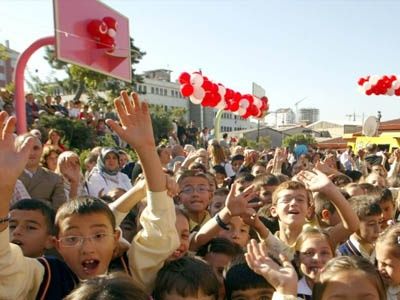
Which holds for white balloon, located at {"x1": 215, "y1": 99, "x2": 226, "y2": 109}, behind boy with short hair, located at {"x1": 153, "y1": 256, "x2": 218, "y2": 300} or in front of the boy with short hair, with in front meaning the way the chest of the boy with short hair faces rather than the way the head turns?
behind

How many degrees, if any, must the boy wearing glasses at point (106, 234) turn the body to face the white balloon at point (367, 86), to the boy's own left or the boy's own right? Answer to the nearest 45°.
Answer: approximately 135° to the boy's own left

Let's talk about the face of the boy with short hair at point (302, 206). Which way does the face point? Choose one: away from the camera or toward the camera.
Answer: toward the camera

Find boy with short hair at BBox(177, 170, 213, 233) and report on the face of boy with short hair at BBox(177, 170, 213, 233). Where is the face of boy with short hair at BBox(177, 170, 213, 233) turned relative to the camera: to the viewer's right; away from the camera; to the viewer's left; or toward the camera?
toward the camera

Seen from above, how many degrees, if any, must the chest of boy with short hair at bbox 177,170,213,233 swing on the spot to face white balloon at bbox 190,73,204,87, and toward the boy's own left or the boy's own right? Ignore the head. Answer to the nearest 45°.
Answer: approximately 180°

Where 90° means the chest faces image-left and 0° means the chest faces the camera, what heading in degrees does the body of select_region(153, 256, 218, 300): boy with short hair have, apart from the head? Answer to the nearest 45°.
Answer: approximately 0°

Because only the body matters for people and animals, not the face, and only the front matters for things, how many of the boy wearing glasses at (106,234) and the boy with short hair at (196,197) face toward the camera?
2

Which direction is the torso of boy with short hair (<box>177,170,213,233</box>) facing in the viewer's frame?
toward the camera

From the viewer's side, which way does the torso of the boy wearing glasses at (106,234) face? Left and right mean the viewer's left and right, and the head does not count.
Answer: facing the viewer

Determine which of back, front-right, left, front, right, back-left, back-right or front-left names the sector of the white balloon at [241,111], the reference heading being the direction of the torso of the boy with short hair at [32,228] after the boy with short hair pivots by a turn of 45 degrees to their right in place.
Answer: back-right

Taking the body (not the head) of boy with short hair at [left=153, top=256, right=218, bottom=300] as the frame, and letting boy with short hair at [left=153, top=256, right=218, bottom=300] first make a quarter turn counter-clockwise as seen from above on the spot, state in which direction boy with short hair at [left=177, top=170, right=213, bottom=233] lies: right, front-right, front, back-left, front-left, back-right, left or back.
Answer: left

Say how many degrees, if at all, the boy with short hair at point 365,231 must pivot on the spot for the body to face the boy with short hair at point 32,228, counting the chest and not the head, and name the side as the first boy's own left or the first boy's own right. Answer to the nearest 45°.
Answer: approximately 90° to the first boy's own right

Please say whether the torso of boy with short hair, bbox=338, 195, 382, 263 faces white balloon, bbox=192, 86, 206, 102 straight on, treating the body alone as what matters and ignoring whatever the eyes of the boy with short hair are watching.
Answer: no

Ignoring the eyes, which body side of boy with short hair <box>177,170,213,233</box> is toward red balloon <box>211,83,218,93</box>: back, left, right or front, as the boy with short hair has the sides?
back

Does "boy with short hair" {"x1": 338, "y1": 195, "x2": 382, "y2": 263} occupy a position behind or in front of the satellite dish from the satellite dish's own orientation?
in front

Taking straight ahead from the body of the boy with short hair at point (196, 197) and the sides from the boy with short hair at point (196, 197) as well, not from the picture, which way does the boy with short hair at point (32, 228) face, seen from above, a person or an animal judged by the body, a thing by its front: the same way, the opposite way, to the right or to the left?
the same way

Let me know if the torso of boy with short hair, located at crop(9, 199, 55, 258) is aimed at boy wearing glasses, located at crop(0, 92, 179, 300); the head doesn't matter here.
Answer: no

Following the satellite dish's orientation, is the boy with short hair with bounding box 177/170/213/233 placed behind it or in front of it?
in front
